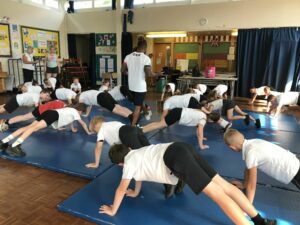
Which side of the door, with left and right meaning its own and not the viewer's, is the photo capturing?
front

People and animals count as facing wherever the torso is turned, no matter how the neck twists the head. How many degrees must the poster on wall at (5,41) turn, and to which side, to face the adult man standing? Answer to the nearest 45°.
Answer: approximately 45° to its right

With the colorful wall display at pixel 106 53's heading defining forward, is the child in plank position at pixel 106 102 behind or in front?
in front

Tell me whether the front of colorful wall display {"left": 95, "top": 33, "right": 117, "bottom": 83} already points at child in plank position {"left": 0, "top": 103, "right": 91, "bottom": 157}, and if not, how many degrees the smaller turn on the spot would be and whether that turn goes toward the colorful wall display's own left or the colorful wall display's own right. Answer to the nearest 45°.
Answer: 0° — it already faces them

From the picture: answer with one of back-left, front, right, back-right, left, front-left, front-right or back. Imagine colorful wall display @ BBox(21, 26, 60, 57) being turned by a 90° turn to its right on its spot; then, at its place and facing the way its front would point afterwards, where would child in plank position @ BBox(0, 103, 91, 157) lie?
front-left

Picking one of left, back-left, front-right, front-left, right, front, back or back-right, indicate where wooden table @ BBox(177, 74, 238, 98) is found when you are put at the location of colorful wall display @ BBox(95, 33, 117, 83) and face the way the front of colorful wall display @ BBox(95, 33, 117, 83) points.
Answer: front-left

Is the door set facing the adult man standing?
yes

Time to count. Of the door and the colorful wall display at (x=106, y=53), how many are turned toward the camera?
2

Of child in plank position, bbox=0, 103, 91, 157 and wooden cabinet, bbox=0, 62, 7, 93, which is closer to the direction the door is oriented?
the child in plank position

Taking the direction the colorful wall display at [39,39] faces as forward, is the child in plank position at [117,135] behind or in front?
in front

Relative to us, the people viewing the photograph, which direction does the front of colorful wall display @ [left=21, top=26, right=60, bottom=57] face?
facing the viewer and to the right of the viewer

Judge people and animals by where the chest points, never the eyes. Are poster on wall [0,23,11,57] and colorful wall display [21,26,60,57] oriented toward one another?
no

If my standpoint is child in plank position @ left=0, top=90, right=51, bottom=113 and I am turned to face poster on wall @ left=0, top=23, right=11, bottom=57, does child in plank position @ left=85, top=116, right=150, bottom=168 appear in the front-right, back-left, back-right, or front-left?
back-right

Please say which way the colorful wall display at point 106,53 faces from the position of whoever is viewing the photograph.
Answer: facing the viewer

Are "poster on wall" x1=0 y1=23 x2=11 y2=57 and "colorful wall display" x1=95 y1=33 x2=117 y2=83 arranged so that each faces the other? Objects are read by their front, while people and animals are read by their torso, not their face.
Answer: no

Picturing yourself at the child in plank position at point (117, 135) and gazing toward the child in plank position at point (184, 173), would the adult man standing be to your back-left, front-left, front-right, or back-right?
back-left

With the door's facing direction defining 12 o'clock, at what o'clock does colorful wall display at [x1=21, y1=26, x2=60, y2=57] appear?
The colorful wall display is roughly at 2 o'clock from the door.

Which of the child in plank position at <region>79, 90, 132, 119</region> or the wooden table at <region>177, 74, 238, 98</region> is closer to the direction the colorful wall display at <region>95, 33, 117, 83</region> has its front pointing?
the child in plank position

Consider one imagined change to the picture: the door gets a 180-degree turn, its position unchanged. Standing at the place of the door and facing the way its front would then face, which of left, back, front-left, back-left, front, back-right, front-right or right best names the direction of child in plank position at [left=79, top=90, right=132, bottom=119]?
back

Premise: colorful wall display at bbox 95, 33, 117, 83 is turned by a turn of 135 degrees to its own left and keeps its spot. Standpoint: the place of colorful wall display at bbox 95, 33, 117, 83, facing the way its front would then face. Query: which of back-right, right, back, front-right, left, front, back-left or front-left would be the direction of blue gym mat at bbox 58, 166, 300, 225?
back-right

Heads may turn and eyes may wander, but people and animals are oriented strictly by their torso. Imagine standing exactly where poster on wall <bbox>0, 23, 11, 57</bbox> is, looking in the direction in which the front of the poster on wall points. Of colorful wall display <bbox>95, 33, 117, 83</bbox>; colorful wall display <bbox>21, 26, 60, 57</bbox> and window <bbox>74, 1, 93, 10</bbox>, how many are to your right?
0
